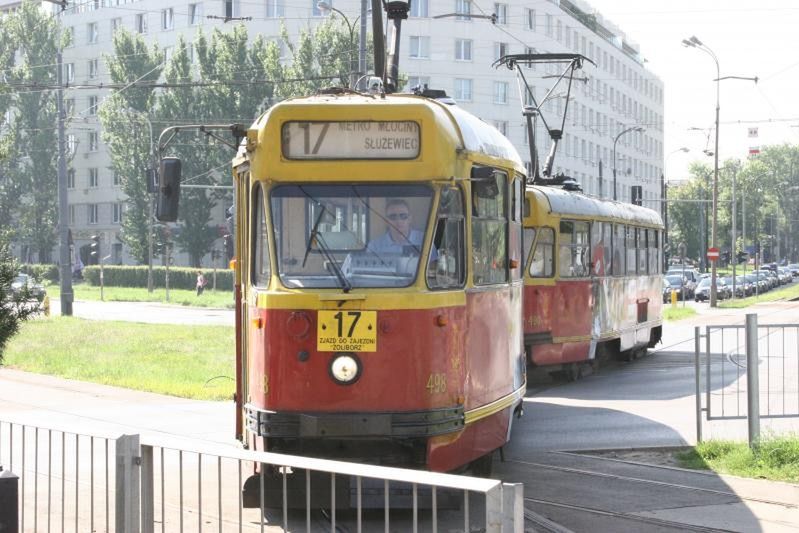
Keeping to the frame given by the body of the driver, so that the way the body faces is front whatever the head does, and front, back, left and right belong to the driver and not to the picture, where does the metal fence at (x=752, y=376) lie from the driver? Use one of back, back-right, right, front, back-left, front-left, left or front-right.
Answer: back-left

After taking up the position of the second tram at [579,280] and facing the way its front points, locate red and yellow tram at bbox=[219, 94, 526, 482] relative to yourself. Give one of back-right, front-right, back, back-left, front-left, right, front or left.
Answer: front-left

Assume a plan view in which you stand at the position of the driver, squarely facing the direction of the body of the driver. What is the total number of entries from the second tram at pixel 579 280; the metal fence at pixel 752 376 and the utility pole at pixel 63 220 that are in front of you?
0

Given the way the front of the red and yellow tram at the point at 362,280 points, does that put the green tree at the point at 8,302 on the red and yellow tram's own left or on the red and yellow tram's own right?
on the red and yellow tram's own right

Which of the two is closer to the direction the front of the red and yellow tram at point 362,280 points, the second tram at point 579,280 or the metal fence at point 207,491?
the metal fence

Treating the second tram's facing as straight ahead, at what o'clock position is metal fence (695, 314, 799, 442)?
The metal fence is roughly at 10 o'clock from the second tram.

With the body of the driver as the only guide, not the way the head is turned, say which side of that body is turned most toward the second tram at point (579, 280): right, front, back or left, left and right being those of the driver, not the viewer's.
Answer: back

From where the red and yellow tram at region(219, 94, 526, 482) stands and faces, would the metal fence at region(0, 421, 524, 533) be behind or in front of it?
in front

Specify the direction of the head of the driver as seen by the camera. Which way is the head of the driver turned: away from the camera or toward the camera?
toward the camera

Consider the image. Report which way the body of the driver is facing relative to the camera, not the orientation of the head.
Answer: toward the camera

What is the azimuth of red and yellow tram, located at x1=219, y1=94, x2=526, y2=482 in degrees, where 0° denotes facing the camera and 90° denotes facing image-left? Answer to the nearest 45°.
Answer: approximately 0°

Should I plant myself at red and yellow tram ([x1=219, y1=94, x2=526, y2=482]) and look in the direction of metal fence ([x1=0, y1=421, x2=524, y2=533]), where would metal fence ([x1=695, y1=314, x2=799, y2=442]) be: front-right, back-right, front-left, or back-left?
back-left

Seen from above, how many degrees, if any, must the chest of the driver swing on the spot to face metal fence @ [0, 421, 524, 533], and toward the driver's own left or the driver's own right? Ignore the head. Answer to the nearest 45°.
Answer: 0° — they already face it

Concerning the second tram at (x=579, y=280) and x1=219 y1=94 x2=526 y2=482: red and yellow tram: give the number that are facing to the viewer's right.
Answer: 0

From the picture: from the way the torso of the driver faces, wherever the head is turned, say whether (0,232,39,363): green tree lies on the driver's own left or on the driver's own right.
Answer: on the driver's own right

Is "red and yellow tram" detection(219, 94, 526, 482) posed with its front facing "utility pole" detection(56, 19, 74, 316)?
no

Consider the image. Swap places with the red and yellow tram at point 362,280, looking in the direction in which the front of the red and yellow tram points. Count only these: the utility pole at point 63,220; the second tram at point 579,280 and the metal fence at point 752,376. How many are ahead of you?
0

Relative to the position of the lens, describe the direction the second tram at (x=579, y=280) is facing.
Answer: facing the viewer and to the left of the viewer

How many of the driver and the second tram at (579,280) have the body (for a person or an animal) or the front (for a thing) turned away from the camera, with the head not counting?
0
